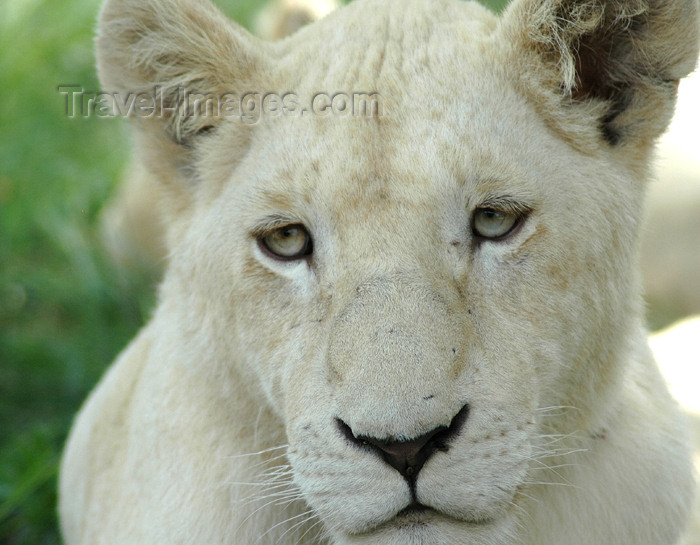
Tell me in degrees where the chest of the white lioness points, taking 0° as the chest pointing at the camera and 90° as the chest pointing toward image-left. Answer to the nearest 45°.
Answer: approximately 0°
